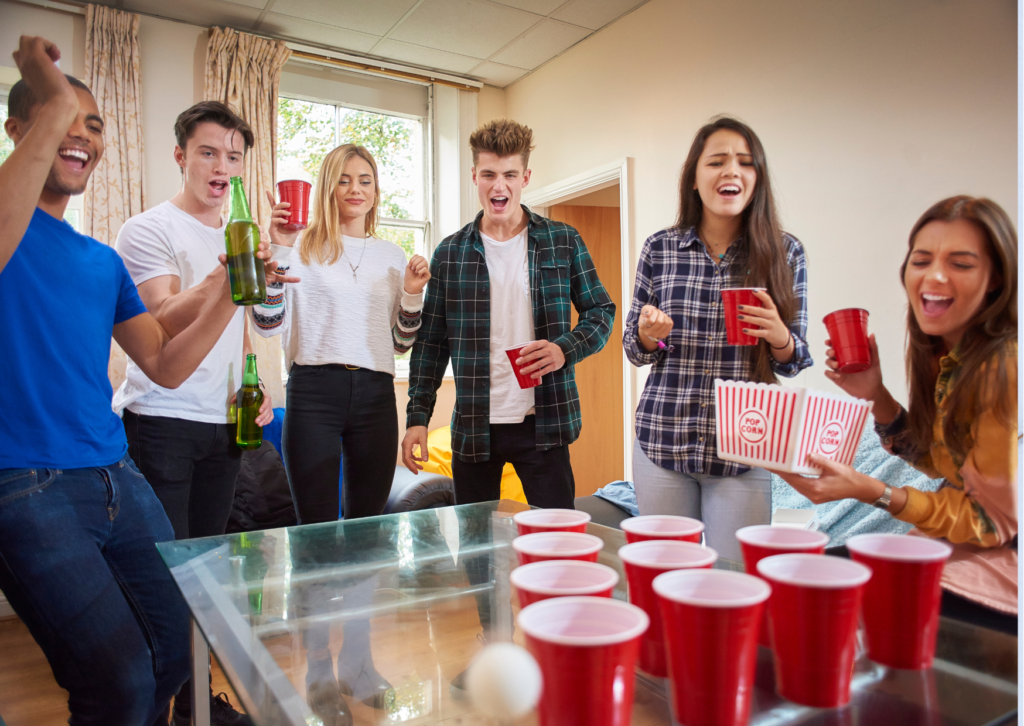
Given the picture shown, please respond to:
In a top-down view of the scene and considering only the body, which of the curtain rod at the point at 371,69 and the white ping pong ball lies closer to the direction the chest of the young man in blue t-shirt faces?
the white ping pong ball

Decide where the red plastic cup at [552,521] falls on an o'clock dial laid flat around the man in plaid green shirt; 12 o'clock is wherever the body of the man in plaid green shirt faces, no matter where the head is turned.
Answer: The red plastic cup is roughly at 12 o'clock from the man in plaid green shirt.

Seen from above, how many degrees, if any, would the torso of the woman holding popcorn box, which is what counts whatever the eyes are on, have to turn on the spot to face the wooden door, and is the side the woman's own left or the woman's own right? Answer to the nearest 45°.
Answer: approximately 90° to the woman's own right

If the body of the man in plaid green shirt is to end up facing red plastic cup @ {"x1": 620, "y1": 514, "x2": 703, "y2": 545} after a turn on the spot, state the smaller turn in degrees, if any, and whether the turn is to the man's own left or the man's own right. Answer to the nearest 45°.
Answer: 0° — they already face it

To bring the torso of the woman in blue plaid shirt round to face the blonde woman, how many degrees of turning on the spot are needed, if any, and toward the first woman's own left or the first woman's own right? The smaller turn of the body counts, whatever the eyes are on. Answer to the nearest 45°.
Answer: approximately 90° to the first woman's own right

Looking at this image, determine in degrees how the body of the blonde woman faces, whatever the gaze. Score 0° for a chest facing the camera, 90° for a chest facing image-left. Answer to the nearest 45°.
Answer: approximately 0°

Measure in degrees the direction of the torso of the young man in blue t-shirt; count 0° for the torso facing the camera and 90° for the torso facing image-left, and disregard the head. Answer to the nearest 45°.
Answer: approximately 315°

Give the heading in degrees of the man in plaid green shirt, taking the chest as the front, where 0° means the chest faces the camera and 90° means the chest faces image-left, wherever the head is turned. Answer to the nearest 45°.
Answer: approximately 0°

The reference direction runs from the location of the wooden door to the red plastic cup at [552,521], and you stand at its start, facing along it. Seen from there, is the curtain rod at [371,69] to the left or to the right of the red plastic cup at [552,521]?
right

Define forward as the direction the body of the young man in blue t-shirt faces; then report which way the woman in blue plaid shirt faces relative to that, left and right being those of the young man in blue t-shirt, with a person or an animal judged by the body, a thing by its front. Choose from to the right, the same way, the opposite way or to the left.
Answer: to the right
